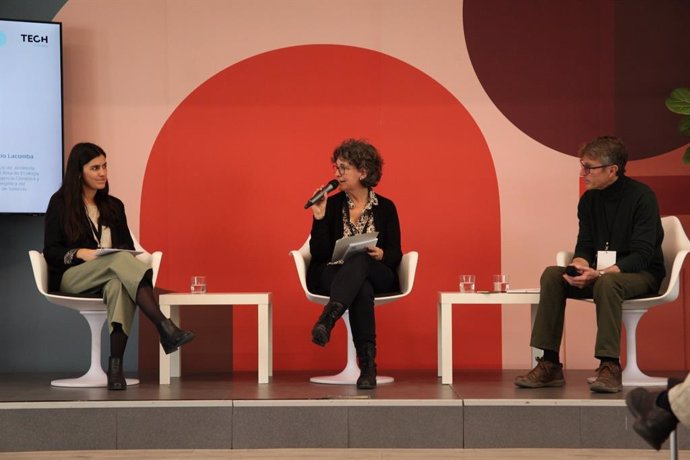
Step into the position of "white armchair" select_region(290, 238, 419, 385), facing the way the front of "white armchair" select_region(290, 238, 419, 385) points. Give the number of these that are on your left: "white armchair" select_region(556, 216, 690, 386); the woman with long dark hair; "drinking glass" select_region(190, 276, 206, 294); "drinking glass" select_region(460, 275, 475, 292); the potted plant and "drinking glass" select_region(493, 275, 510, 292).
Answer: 4

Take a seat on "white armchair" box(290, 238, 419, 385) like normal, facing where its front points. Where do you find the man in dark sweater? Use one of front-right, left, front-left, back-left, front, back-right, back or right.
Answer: left

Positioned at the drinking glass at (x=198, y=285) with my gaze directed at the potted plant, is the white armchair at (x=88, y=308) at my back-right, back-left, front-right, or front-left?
back-right

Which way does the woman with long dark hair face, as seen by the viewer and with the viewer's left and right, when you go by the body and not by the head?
facing the viewer and to the right of the viewer

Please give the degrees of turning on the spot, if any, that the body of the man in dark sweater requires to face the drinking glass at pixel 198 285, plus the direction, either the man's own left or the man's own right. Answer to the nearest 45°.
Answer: approximately 45° to the man's own right

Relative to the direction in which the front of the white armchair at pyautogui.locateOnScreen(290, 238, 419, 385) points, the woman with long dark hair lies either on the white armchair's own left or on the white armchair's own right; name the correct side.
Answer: on the white armchair's own right

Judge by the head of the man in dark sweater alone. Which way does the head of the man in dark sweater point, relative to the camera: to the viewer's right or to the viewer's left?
to the viewer's left

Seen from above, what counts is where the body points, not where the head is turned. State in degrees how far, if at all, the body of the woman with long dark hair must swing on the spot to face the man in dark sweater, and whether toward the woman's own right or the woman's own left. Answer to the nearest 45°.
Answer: approximately 45° to the woman's own left

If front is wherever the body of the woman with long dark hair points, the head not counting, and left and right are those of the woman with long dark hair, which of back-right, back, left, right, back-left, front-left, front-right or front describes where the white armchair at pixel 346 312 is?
front-left

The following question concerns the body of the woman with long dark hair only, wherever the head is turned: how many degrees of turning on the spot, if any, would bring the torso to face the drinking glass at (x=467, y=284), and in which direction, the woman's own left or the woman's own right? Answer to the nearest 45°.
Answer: approximately 45° to the woman's own left

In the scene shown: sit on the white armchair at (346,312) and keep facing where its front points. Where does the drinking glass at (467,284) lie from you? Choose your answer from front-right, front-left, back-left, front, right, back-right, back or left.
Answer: left

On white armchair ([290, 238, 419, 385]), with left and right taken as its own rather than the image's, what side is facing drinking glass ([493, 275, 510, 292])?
left

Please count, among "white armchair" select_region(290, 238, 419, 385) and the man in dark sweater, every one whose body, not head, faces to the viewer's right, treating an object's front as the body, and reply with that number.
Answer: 0
